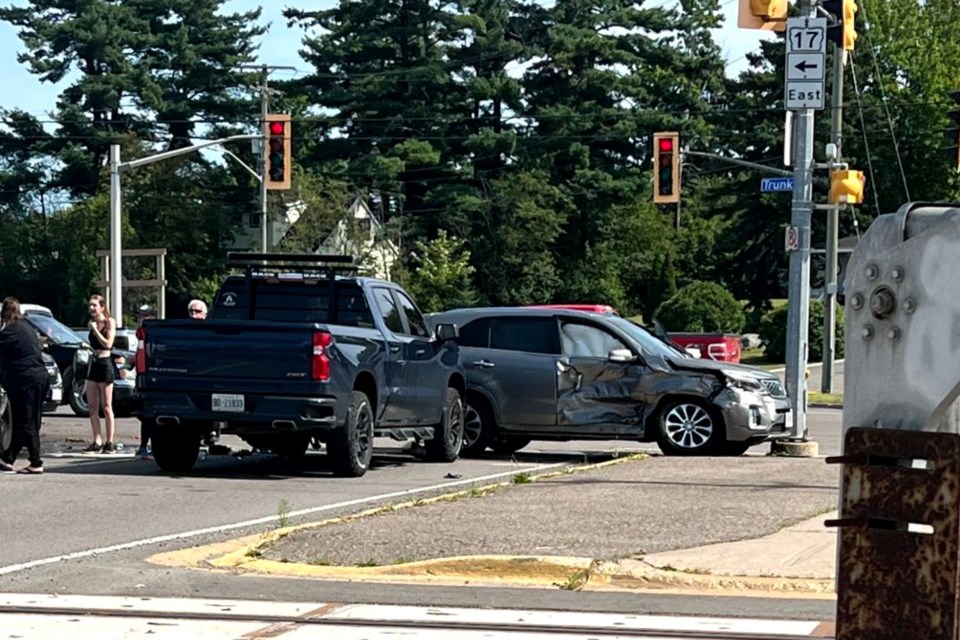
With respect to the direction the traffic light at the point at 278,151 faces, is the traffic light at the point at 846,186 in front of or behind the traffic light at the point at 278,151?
in front

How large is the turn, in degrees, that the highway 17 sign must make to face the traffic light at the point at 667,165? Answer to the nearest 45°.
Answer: approximately 180°

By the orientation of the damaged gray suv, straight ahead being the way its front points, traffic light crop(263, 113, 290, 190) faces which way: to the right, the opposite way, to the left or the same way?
to the right

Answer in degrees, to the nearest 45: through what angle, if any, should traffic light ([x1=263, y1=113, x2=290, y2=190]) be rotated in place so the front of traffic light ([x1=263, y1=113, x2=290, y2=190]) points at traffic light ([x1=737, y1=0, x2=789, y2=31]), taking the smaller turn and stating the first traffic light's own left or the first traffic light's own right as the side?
0° — it already faces it

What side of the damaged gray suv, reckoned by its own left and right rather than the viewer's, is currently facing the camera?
right

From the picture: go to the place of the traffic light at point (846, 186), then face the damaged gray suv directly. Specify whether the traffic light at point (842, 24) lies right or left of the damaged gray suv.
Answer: left

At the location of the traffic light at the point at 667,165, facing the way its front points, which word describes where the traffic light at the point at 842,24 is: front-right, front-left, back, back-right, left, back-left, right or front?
front

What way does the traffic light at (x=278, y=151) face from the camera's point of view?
toward the camera

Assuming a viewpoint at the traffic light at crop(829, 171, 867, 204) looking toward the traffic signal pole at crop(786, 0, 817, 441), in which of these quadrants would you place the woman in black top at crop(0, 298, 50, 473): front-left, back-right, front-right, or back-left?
front-right

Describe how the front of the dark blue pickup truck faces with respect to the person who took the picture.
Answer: facing away from the viewer and to the right of the viewer

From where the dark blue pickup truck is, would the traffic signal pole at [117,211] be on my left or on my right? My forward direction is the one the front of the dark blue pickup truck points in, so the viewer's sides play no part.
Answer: on my left

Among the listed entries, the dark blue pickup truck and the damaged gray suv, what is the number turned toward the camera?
0

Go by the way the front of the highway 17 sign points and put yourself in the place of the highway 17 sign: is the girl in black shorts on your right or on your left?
on your right

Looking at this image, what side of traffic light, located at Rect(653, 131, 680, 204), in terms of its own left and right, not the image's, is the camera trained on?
front

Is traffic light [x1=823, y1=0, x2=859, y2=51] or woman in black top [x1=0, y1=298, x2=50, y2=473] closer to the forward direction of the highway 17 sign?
the woman in black top

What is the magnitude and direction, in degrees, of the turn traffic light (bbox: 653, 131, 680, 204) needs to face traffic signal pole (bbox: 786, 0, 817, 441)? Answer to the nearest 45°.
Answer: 0° — it already faces it

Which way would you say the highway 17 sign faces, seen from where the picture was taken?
facing the viewer
